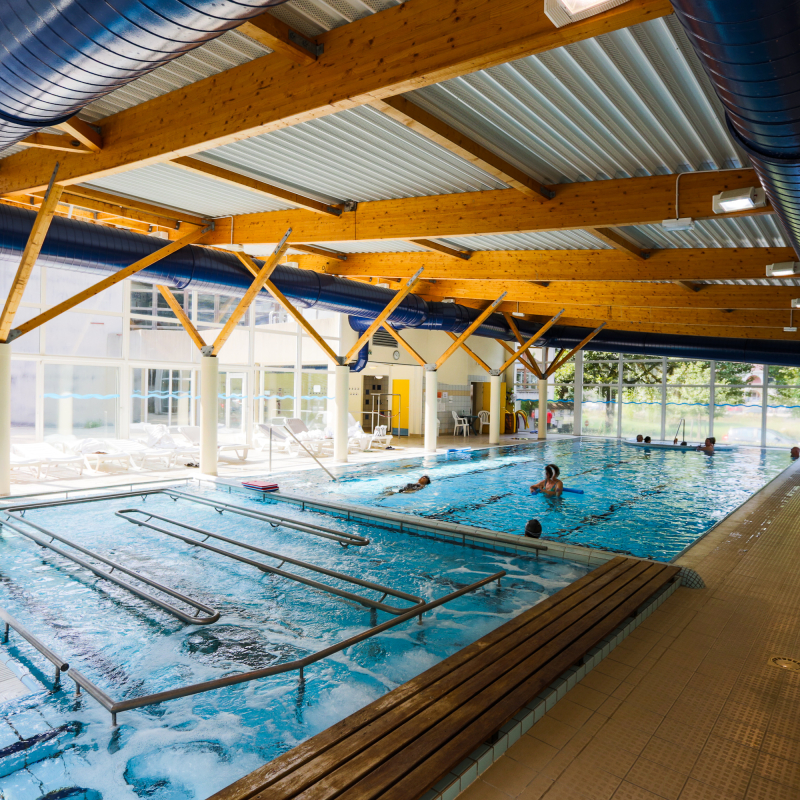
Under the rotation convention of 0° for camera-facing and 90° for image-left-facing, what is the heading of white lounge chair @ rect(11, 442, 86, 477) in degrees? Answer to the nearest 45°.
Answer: approximately 315°

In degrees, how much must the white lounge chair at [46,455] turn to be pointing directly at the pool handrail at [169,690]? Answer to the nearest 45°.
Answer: approximately 45° to its right

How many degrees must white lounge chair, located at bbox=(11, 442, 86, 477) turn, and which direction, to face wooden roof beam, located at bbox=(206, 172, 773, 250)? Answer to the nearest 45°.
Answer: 0° — it already faces it

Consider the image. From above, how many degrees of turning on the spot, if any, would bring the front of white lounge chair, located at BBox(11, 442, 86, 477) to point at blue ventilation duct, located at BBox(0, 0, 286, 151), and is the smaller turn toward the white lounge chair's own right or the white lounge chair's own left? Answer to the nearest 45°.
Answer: approximately 45° to the white lounge chair's own right

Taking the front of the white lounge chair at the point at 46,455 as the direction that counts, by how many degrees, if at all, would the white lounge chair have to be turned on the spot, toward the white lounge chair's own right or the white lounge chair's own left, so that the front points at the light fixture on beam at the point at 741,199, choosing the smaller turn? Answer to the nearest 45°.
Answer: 0° — it already faces it

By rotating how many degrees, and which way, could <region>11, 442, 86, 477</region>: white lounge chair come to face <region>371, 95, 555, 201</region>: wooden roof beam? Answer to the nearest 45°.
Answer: approximately 45° to its right

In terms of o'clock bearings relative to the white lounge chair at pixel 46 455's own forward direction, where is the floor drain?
The floor drain is roughly at 1 o'clock from the white lounge chair.

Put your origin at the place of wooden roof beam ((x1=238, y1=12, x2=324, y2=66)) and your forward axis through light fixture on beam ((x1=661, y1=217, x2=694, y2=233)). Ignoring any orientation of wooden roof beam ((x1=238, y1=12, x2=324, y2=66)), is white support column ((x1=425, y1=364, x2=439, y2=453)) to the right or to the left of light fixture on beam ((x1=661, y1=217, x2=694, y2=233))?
left

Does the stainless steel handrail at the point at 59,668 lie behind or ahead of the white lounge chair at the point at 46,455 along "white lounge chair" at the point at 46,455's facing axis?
ahead
